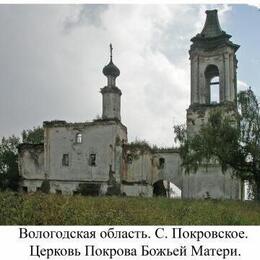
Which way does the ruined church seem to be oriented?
to the viewer's right
